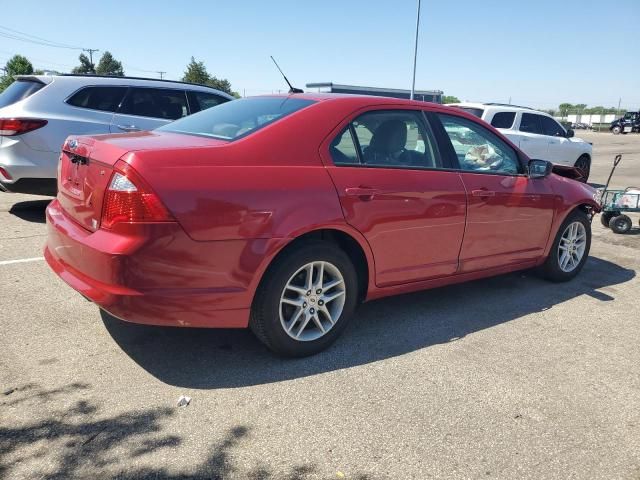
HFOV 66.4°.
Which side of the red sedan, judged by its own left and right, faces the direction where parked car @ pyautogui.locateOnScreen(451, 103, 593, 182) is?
front

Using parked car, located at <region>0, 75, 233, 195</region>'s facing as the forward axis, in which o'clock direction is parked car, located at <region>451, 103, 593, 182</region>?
parked car, located at <region>451, 103, 593, 182</region> is roughly at 1 o'clock from parked car, located at <region>0, 75, 233, 195</region>.

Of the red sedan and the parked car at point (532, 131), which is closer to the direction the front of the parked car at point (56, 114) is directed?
the parked car

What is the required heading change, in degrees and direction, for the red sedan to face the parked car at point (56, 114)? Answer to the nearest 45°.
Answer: approximately 90° to its left

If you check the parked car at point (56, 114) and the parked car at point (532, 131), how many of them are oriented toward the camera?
0

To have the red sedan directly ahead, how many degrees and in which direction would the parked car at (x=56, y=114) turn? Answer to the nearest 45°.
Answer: approximately 135° to its right

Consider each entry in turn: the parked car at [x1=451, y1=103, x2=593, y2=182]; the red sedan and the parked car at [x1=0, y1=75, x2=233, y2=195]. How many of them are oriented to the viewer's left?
0

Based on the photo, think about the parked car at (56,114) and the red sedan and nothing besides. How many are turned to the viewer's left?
0

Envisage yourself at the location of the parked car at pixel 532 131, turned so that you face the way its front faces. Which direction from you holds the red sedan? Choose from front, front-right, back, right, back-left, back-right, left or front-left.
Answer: back-right

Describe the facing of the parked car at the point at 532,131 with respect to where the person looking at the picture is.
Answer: facing away from the viewer and to the right of the viewer

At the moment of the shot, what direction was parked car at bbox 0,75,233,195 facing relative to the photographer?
facing away from the viewer and to the right of the viewer

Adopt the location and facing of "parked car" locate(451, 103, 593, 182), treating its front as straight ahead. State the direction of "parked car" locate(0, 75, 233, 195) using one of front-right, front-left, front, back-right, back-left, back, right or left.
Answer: back

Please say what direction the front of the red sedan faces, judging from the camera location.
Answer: facing away from the viewer and to the right of the viewer
